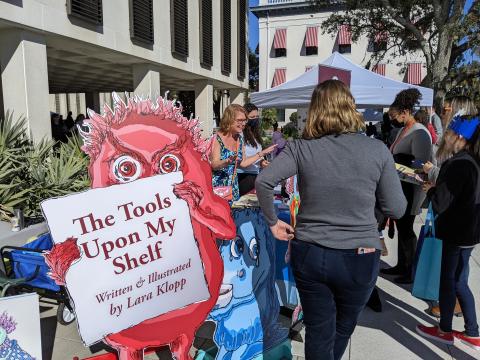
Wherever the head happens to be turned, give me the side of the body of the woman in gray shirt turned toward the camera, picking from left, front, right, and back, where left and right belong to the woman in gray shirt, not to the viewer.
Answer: back

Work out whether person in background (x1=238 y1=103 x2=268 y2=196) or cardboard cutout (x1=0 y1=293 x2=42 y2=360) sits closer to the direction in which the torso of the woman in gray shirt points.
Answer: the person in background

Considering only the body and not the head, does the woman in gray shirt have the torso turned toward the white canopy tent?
yes

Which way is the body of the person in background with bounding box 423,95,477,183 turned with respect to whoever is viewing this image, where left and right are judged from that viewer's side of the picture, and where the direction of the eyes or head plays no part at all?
facing to the left of the viewer

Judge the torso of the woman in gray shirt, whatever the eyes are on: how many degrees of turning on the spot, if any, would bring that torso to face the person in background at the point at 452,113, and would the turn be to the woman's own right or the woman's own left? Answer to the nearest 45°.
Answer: approximately 45° to the woman's own right

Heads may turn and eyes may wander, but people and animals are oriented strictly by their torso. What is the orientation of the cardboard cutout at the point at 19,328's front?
toward the camera

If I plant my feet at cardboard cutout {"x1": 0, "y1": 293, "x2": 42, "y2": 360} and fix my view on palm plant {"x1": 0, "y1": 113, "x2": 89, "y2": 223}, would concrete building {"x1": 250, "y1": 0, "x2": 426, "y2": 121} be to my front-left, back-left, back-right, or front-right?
front-right

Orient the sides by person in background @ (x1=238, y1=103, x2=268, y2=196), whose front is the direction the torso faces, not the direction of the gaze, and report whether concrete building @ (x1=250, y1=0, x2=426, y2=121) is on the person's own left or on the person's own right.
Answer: on the person's own left

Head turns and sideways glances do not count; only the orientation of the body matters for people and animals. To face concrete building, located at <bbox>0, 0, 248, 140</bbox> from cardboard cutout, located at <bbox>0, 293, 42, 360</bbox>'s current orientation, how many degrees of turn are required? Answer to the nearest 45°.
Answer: approximately 180°

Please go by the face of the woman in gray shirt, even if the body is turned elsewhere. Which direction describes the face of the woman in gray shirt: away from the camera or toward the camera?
away from the camera

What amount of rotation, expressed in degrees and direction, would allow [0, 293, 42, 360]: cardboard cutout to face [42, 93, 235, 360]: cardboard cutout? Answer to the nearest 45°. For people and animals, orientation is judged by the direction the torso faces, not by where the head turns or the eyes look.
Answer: approximately 90° to its left

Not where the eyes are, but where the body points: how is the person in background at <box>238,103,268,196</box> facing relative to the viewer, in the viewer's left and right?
facing the viewer and to the right of the viewer

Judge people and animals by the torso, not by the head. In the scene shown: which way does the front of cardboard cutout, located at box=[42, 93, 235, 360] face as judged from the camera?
facing the viewer

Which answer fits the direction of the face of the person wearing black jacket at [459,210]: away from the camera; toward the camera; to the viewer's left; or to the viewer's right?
to the viewer's left
